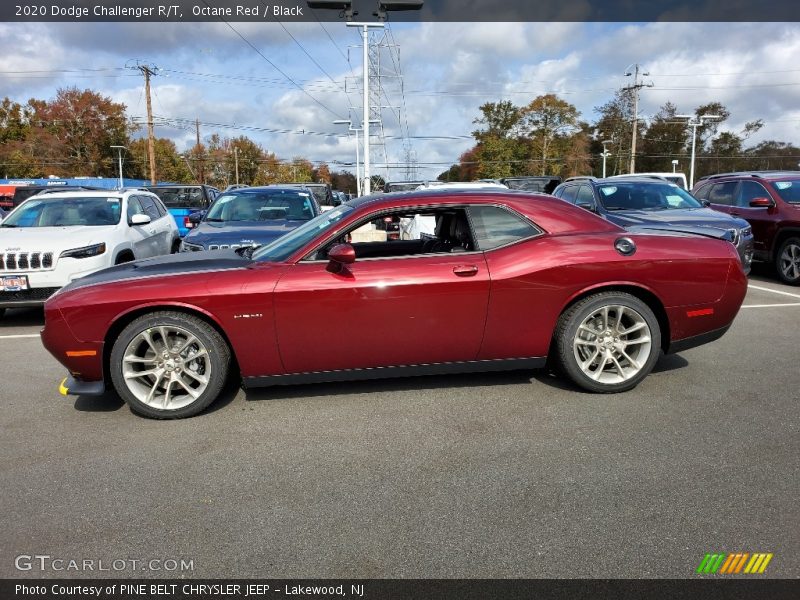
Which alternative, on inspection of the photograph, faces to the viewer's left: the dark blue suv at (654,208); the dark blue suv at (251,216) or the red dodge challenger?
the red dodge challenger

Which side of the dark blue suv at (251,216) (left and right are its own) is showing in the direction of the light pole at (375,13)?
back

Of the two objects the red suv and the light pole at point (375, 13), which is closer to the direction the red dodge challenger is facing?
the light pole

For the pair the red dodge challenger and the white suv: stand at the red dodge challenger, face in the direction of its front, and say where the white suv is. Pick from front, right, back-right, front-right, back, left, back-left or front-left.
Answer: front-right

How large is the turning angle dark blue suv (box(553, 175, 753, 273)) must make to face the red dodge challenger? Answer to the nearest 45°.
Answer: approximately 45° to its right

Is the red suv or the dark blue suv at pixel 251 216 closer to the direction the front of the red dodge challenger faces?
the dark blue suv

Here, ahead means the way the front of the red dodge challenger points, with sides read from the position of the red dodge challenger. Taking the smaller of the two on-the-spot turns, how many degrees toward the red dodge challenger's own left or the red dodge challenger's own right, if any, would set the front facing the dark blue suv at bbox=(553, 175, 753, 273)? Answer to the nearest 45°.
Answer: approximately 135° to the red dodge challenger's own right

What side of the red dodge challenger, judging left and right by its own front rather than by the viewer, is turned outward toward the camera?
left

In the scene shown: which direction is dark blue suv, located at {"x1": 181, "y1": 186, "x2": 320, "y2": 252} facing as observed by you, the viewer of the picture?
facing the viewer

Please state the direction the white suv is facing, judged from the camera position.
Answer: facing the viewer and to the left of the viewer

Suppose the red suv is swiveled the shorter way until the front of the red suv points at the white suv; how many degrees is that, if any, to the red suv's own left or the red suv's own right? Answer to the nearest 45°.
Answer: approximately 90° to the red suv's own right

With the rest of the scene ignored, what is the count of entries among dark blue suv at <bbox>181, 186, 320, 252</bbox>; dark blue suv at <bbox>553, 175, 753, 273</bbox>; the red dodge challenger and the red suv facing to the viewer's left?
1

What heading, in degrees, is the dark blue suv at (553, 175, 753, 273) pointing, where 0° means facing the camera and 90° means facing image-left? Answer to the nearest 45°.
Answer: approximately 315°

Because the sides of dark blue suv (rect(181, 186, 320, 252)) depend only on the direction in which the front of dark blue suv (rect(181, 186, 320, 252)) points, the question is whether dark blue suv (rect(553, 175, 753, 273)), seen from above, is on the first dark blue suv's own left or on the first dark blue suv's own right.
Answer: on the first dark blue suv's own left

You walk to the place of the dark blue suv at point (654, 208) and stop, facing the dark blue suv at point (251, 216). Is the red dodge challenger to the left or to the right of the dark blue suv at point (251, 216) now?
left
